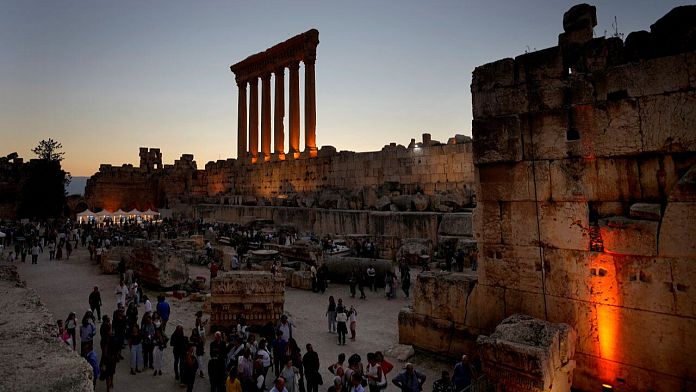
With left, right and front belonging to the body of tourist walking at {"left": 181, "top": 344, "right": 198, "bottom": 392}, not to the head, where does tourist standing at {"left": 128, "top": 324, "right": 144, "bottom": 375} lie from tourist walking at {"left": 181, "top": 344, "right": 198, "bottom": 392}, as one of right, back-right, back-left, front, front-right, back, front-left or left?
front-left

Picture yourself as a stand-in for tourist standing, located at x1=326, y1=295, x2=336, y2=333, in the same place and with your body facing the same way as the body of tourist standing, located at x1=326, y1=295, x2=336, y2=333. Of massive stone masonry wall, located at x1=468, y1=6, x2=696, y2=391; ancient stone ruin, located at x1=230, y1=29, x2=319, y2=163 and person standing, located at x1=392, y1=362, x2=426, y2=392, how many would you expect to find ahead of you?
1

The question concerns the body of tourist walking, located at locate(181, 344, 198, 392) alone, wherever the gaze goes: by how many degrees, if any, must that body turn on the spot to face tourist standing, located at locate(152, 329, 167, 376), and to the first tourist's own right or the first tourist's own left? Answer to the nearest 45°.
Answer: approximately 45° to the first tourist's own left

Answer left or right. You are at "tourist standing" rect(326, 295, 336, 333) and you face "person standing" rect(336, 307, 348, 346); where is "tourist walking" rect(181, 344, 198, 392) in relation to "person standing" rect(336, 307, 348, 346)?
right

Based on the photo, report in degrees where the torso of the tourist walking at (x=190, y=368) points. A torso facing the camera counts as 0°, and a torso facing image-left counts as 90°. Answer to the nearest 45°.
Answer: approximately 180°
